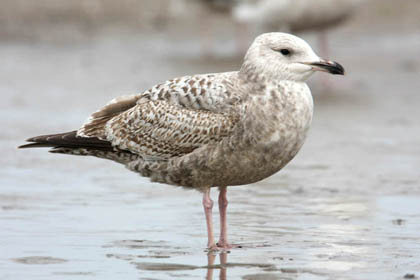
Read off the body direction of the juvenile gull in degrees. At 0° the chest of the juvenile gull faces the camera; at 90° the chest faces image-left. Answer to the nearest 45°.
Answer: approximately 270°
